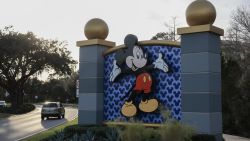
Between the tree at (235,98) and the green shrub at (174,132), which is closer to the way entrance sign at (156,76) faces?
the green shrub

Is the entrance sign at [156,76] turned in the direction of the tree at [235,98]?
no

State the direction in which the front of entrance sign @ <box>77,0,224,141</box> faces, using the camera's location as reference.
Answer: facing the viewer and to the left of the viewer

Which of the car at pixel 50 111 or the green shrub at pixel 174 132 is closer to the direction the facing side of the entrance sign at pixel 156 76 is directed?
the green shrub

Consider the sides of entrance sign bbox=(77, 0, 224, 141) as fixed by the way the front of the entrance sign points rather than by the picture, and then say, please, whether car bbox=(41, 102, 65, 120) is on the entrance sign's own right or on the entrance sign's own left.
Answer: on the entrance sign's own right

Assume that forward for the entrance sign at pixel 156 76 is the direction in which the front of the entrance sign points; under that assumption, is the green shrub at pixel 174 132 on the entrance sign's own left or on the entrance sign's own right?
on the entrance sign's own left

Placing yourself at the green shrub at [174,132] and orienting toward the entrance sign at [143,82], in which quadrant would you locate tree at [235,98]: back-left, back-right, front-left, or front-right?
front-right
